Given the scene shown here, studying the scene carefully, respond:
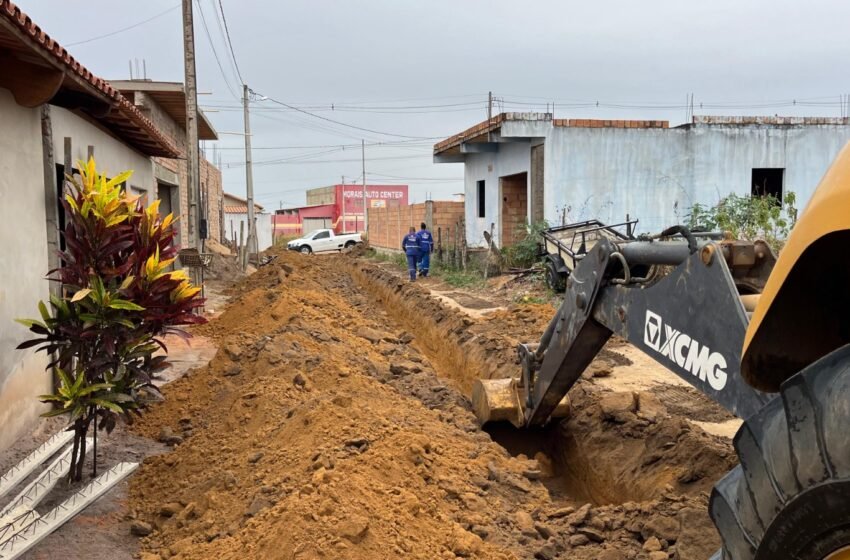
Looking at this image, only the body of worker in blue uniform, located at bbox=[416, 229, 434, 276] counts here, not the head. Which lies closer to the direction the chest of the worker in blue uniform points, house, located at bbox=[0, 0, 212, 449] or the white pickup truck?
the white pickup truck

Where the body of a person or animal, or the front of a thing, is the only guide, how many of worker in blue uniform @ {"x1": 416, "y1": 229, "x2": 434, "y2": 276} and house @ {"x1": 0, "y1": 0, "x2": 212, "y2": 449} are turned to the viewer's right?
1

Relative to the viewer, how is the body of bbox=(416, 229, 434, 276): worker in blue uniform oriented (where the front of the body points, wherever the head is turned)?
away from the camera

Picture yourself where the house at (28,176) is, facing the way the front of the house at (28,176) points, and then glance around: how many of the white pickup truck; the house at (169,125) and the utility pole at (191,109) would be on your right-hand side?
0

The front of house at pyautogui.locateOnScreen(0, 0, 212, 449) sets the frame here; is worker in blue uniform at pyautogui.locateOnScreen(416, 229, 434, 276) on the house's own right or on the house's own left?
on the house's own left

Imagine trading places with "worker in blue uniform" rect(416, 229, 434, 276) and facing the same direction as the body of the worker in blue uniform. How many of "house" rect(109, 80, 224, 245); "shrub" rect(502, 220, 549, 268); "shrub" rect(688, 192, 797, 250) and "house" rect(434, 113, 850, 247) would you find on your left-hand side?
1

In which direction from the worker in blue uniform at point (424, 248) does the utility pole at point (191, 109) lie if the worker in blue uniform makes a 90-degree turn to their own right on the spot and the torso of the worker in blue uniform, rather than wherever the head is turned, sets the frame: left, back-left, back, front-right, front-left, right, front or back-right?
back-right

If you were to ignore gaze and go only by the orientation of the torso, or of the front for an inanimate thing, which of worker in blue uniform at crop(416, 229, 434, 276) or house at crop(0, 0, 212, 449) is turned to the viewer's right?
the house

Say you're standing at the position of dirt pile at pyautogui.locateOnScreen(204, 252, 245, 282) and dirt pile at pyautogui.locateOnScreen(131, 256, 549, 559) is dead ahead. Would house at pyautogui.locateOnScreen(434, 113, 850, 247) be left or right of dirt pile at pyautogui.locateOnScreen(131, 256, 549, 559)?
left

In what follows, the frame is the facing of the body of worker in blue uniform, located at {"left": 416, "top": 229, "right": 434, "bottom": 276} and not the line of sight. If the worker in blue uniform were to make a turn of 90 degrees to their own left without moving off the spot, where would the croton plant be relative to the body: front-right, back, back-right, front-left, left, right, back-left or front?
left

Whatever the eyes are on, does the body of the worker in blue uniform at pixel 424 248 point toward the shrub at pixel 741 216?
no

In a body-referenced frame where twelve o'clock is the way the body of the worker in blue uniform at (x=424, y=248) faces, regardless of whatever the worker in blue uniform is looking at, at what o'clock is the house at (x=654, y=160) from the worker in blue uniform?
The house is roughly at 4 o'clock from the worker in blue uniform.

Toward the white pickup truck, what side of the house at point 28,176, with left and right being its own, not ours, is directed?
left

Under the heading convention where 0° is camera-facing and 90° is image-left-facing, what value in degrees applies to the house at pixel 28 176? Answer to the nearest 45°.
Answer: approximately 270°
